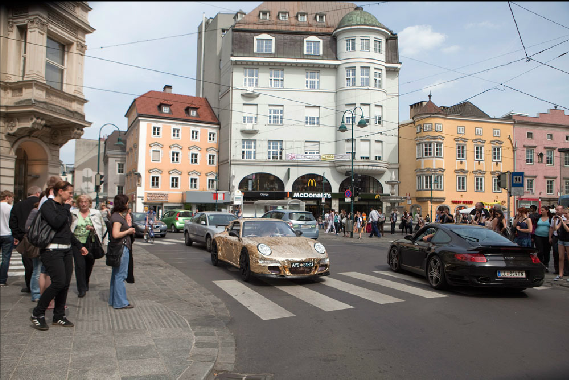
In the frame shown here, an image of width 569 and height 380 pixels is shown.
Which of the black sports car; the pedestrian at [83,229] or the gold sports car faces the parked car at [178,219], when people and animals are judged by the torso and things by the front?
the black sports car

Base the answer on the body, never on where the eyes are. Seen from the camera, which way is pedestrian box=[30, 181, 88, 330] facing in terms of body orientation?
to the viewer's right

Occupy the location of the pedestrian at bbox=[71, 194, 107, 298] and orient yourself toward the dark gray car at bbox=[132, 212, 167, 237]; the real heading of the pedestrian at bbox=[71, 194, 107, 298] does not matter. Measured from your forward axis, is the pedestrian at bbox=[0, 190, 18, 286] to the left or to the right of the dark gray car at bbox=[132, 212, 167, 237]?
left

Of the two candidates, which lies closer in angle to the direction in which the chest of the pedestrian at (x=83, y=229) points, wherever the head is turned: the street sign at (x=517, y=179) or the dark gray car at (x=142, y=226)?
the street sign

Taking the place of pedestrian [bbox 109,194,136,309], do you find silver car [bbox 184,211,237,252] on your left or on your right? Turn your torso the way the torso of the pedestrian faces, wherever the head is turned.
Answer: on your left

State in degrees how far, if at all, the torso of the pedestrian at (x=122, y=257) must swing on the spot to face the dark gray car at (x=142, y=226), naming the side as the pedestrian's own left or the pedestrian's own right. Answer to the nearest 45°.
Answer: approximately 90° to the pedestrian's own left

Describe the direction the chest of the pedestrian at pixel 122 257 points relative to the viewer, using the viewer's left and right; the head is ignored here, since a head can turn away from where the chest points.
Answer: facing to the right of the viewer

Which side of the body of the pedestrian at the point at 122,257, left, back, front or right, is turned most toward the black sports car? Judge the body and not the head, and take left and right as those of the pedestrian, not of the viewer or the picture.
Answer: front

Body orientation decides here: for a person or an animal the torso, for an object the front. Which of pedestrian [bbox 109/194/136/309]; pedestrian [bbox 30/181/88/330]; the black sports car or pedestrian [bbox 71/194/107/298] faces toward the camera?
pedestrian [bbox 71/194/107/298]

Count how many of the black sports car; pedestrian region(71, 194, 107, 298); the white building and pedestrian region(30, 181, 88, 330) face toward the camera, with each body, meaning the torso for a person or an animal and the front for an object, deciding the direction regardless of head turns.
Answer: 2

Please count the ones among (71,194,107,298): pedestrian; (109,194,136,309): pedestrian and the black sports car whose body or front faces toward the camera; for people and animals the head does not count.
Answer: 1

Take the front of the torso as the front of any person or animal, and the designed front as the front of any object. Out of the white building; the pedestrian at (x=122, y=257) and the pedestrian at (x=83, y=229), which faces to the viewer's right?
the pedestrian at (x=122, y=257)

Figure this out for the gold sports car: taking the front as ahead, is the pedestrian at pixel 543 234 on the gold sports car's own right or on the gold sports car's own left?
on the gold sports car's own left

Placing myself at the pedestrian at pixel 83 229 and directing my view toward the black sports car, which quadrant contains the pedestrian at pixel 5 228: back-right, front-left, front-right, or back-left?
back-left

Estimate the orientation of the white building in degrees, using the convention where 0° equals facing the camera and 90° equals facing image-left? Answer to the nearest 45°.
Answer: approximately 0°
